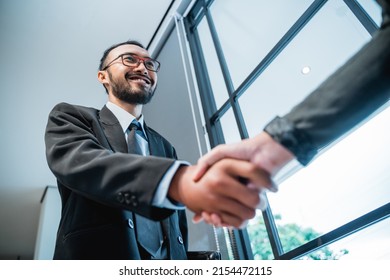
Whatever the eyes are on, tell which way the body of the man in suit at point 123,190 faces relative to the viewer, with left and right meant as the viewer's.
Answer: facing the viewer and to the right of the viewer

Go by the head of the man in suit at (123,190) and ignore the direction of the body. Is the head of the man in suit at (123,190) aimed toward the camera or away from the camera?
toward the camera
